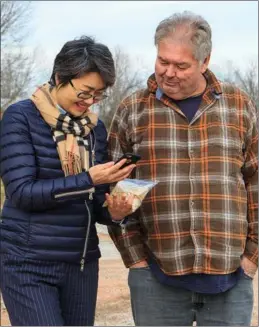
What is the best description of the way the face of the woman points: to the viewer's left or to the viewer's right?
to the viewer's right

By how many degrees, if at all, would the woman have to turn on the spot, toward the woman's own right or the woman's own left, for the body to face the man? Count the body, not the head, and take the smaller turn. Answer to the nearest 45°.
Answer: approximately 45° to the woman's own left

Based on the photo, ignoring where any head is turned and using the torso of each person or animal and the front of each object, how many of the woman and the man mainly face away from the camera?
0

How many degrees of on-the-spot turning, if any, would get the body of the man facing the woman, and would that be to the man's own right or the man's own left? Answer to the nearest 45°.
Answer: approximately 90° to the man's own right

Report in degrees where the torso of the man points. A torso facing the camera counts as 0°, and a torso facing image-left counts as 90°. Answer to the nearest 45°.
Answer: approximately 0°

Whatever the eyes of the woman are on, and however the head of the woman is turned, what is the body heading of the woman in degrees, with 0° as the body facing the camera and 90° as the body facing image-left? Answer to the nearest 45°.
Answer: approximately 315°
